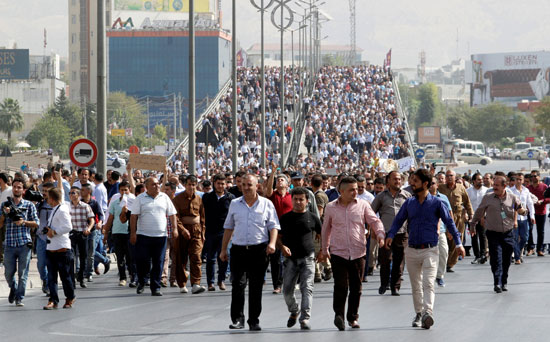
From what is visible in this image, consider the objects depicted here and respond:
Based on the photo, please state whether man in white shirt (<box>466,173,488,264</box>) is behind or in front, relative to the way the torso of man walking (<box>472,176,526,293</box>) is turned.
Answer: behind

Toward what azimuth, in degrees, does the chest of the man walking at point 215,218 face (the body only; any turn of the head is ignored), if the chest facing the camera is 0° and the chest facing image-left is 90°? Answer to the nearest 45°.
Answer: approximately 0°

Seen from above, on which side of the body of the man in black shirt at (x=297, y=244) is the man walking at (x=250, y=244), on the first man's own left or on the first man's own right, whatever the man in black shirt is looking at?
on the first man's own right

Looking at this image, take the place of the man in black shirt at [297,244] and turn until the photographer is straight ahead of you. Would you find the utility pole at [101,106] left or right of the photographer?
right
